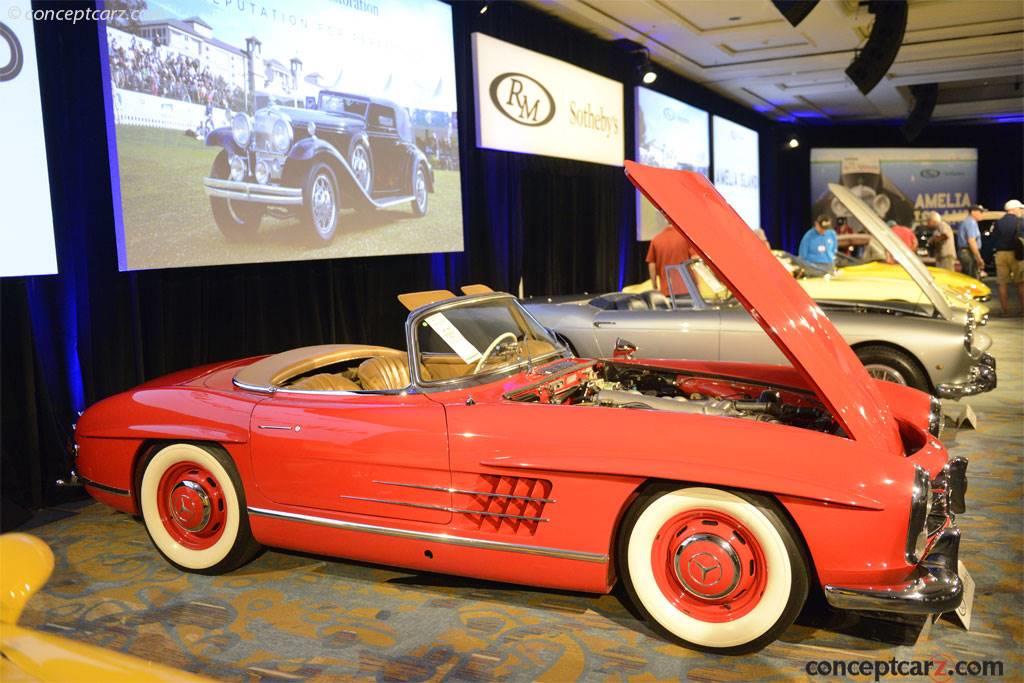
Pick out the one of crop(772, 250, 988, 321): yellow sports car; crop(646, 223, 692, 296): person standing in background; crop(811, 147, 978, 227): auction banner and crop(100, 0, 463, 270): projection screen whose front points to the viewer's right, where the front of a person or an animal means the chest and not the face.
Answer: the yellow sports car

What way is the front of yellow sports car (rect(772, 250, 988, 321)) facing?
to the viewer's right

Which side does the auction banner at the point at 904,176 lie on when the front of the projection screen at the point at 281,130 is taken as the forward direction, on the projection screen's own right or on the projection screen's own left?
on the projection screen's own left

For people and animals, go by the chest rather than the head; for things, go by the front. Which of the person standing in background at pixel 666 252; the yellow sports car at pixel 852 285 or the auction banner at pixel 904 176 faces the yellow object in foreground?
the auction banner

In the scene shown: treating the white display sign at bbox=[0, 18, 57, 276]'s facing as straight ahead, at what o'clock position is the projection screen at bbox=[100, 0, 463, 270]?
The projection screen is roughly at 8 o'clock from the white display sign.

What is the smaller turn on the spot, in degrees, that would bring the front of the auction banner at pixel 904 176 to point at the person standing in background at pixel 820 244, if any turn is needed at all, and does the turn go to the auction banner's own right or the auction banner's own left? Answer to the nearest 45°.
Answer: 0° — it already faces them

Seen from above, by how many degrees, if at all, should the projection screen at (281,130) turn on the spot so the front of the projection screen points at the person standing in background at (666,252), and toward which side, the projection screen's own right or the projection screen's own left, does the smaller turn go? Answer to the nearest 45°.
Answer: approximately 90° to the projection screen's own left

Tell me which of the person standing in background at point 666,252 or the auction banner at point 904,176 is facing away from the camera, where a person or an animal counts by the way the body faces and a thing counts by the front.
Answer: the person standing in background

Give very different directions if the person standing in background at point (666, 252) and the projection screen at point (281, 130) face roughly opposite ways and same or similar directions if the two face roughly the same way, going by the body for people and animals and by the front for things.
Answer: very different directions

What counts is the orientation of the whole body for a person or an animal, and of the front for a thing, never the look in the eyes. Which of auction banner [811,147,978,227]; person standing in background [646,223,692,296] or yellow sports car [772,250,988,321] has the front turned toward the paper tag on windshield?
the auction banner

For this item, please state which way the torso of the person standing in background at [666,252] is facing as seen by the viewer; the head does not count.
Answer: away from the camera

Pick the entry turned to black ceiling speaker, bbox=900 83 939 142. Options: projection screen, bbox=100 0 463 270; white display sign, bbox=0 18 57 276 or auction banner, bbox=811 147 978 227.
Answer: the auction banner

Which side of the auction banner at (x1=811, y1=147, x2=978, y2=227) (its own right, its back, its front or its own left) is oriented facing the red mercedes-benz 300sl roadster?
front

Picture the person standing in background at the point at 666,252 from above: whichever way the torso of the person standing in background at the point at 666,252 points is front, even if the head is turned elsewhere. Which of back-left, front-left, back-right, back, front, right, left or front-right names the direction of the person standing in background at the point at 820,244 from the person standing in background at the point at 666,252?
front-right

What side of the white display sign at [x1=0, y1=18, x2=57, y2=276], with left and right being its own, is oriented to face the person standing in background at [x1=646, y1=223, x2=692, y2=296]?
left

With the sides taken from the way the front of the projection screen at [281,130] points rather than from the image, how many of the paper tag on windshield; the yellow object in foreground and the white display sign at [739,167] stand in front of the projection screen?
2

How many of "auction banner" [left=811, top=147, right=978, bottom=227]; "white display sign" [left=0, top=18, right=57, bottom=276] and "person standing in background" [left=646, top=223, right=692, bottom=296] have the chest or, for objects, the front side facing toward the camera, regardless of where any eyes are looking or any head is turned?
2
